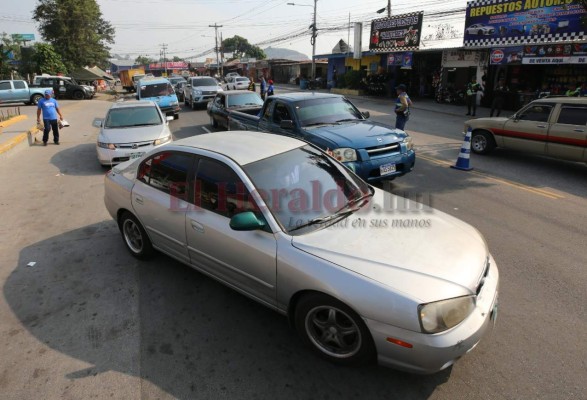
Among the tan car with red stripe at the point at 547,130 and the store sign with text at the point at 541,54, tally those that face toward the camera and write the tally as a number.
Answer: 1

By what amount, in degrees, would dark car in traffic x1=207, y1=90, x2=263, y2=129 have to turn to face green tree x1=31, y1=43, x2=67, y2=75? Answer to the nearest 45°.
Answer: approximately 180°

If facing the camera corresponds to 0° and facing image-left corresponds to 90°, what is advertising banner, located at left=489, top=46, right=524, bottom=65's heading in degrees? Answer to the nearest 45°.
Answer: approximately 0°

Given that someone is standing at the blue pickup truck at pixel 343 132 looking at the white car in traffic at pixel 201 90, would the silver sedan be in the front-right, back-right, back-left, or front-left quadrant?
back-left

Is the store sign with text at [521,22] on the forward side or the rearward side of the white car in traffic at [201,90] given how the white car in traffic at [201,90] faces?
on the forward side

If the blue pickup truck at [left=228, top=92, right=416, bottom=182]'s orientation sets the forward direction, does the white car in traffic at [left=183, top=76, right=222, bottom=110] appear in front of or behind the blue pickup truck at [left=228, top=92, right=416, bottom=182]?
behind

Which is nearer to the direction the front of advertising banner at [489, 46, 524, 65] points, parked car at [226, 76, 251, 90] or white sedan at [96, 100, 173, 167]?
the white sedan

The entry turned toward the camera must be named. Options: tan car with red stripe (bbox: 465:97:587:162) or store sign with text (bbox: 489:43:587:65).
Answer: the store sign with text

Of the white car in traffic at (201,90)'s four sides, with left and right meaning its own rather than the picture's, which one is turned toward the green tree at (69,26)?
back

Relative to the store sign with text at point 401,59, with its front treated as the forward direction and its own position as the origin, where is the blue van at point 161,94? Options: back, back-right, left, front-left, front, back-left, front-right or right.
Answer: front

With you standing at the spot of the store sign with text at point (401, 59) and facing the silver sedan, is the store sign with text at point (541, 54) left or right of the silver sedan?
left

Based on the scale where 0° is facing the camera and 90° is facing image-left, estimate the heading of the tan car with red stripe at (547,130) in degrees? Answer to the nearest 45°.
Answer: approximately 135°

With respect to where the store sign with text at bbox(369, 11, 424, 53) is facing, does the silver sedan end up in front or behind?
in front

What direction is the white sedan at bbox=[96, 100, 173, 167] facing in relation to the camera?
toward the camera

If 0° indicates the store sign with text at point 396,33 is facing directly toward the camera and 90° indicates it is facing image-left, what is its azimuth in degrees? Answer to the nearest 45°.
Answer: approximately 45°

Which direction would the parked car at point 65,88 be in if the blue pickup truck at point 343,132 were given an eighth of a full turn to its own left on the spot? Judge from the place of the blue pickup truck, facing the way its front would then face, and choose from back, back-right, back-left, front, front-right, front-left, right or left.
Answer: back-left

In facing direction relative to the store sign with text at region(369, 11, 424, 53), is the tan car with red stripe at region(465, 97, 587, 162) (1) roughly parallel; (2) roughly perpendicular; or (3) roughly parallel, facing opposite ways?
roughly perpendicular
